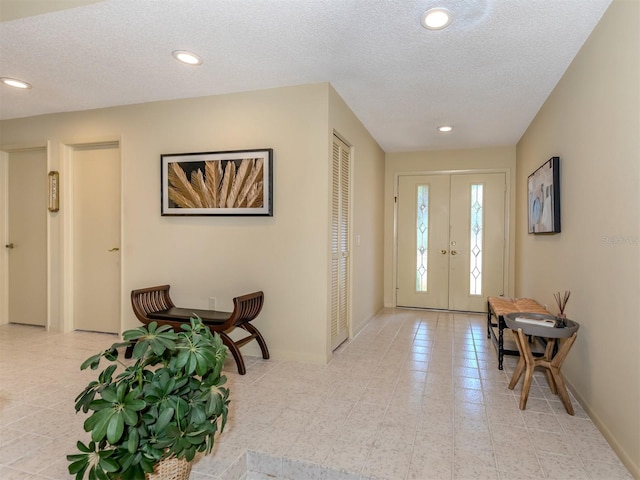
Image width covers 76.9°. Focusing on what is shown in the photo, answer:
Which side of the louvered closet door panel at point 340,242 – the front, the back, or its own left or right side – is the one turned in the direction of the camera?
right

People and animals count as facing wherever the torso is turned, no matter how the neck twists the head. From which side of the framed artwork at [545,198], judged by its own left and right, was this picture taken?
left

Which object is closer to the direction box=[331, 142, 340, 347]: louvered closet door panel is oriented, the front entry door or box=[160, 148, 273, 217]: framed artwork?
the front entry door

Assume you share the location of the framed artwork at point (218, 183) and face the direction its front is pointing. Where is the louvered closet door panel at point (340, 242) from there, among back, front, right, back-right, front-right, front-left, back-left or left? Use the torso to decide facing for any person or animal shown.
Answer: back-left

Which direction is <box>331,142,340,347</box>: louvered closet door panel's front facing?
to the viewer's right

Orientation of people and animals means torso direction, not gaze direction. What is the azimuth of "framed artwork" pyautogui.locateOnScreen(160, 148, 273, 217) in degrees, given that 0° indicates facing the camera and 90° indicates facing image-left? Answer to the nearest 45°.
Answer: approximately 45°

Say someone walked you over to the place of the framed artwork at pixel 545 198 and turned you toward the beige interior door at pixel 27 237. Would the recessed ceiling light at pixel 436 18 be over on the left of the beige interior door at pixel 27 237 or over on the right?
left

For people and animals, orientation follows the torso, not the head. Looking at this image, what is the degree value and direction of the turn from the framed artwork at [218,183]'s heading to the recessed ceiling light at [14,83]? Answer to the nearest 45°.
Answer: approximately 45° to its right

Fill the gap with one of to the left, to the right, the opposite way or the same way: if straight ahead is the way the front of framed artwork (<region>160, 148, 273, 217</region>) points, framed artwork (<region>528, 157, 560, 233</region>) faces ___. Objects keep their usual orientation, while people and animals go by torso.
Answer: to the right

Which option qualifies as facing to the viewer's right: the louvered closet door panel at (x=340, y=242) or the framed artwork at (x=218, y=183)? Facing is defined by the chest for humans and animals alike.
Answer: the louvered closet door panel

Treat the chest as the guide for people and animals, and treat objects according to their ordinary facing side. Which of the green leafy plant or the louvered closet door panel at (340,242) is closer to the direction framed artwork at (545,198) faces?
the louvered closet door panel

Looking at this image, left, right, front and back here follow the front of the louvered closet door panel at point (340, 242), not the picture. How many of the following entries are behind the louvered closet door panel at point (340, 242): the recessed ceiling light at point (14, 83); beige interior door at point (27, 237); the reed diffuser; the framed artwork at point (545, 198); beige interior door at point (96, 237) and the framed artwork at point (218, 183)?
4

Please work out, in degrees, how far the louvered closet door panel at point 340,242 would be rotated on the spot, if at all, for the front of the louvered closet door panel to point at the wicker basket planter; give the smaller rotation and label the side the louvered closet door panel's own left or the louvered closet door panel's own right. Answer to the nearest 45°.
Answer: approximately 90° to the louvered closet door panel's own right
